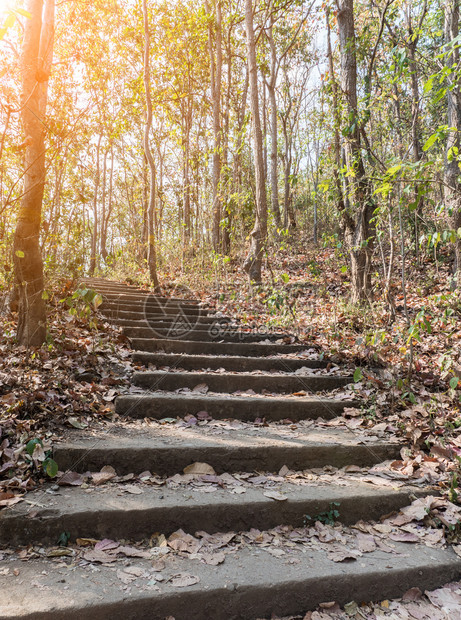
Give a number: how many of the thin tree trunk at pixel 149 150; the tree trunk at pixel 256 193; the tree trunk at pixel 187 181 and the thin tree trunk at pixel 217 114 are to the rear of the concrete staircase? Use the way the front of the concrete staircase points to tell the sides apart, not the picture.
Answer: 4

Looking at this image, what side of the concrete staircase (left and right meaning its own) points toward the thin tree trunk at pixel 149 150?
back

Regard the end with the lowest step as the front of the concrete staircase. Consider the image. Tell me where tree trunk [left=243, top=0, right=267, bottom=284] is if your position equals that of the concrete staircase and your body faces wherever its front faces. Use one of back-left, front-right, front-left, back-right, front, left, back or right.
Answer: back

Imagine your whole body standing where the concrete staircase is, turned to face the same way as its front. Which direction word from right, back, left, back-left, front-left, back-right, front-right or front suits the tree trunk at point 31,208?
back-right

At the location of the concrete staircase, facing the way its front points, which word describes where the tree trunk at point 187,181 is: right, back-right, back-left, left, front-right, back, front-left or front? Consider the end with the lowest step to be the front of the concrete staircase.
back

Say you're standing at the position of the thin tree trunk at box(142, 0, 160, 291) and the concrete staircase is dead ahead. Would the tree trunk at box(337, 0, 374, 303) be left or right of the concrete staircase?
left

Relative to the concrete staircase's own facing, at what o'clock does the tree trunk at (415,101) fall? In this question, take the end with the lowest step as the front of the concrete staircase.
The tree trunk is roughly at 7 o'clock from the concrete staircase.

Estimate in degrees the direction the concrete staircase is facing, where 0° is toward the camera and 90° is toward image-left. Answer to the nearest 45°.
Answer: approximately 0°

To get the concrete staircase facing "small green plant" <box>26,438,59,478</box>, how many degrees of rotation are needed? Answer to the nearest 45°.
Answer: approximately 90° to its right

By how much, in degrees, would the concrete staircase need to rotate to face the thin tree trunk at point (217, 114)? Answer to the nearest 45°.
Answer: approximately 180°
